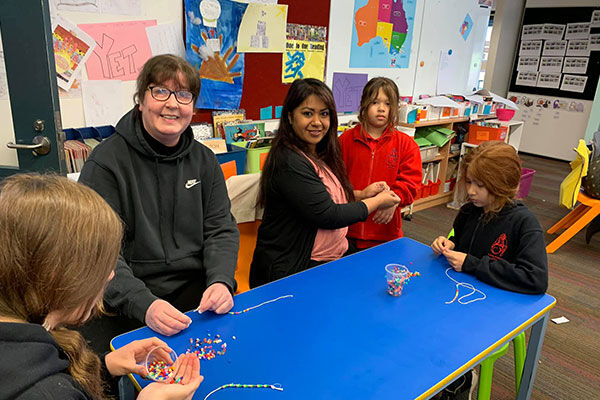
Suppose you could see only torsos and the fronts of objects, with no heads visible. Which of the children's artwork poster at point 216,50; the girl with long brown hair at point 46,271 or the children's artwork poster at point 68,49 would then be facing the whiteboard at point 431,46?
the girl with long brown hair

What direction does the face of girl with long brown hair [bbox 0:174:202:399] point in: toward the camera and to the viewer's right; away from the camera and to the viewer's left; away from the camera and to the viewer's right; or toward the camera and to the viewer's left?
away from the camera and to the viewer's right

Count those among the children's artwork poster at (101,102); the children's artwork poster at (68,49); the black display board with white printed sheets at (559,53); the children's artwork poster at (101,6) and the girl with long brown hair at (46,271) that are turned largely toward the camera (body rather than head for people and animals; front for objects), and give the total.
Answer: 4

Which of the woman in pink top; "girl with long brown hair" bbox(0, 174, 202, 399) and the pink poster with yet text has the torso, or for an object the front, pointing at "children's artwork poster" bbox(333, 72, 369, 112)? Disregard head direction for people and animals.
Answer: the girl with long brown hair

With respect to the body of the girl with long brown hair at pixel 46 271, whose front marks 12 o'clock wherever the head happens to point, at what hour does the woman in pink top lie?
The woman in pink top is roughly at 12 o'clock from the girl with long brown hair.

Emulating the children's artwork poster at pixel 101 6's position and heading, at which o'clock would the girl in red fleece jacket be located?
The girl in red fleece jacket is roughly at 10 o'clock from the children's artwork poster.

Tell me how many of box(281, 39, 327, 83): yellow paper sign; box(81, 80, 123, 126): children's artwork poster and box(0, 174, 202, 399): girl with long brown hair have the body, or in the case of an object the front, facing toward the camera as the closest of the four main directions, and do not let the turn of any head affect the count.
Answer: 2

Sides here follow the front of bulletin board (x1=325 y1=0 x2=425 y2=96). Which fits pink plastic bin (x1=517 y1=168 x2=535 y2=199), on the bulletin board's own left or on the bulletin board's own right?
on the bulletin board's own left

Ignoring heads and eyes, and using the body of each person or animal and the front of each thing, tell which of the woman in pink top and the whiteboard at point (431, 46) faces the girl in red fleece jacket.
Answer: the whiteboard
